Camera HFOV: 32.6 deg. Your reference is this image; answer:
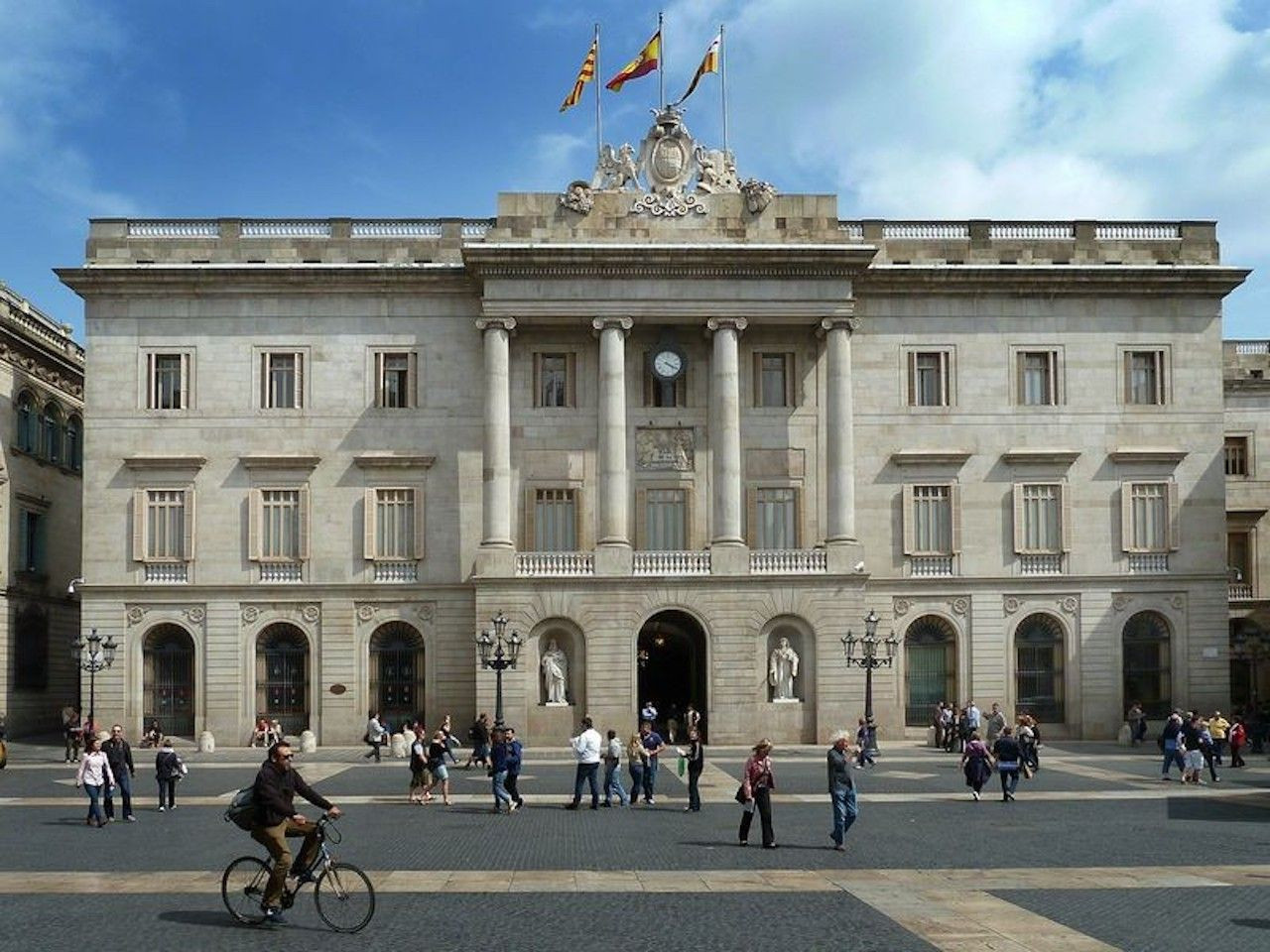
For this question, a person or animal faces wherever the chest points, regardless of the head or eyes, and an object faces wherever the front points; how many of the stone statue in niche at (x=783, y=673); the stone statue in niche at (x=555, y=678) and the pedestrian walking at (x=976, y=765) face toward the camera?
2

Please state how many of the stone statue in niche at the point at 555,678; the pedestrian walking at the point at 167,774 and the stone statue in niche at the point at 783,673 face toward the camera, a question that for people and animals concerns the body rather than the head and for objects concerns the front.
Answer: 2

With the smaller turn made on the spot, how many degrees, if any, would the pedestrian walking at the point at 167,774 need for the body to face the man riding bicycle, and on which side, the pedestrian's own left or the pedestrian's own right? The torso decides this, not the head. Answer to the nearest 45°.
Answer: approximately 180°

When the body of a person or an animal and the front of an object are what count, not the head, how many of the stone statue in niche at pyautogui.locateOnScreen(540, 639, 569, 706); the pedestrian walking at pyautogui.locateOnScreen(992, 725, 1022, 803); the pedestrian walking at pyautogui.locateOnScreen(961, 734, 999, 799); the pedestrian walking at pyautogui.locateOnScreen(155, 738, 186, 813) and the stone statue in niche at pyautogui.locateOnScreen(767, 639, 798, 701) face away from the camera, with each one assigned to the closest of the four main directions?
3

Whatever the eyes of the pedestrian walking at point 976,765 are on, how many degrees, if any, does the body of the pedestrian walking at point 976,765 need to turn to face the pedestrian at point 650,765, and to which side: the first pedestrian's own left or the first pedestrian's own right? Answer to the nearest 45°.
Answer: approximately 90° to the first pedestrian's own left

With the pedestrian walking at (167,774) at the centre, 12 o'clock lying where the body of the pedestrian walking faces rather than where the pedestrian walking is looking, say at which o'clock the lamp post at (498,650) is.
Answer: The lamp post is roughly at 1 o'clock from the pedestrian walking.

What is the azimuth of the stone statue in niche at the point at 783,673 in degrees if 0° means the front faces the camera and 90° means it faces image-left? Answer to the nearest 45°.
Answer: approximately 0°

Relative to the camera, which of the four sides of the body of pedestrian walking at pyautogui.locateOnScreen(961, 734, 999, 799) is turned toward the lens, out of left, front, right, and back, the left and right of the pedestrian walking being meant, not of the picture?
back
